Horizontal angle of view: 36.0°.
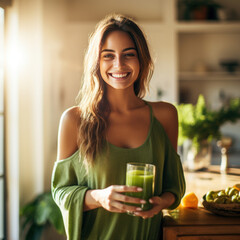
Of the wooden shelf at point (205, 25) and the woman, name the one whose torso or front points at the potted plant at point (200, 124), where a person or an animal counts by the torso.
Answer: the wooden shelf

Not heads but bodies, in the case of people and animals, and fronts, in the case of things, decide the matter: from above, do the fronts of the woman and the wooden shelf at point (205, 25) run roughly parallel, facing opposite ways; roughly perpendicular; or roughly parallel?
roughly parallel

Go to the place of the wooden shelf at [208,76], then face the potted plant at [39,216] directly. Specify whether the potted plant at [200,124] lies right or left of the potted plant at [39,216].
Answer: left

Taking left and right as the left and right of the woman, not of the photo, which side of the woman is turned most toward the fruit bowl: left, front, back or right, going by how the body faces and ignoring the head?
left

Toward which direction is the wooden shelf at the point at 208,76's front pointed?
toward the camera

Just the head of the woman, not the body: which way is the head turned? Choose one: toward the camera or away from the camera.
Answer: toward the camera

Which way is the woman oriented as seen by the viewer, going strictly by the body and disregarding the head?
toward the camera

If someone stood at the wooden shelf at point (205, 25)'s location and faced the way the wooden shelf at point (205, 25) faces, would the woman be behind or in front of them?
in front

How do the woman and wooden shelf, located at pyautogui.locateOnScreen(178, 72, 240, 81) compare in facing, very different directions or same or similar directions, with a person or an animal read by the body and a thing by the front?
same or similar directions

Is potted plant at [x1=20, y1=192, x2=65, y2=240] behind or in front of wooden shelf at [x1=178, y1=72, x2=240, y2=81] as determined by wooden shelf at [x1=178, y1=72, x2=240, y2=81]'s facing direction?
in front

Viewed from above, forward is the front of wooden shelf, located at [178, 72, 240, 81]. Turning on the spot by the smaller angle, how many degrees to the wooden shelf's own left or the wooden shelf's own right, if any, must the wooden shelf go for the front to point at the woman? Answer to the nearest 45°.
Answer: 0° — it already faces them

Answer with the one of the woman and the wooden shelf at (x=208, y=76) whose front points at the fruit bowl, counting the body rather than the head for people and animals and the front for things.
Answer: the wooden shelf

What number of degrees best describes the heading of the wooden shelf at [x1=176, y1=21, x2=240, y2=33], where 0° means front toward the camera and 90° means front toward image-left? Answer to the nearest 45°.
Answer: approximately 0°

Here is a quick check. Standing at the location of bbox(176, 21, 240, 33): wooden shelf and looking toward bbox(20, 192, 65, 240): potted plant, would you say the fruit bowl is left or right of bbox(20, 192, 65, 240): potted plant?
left
